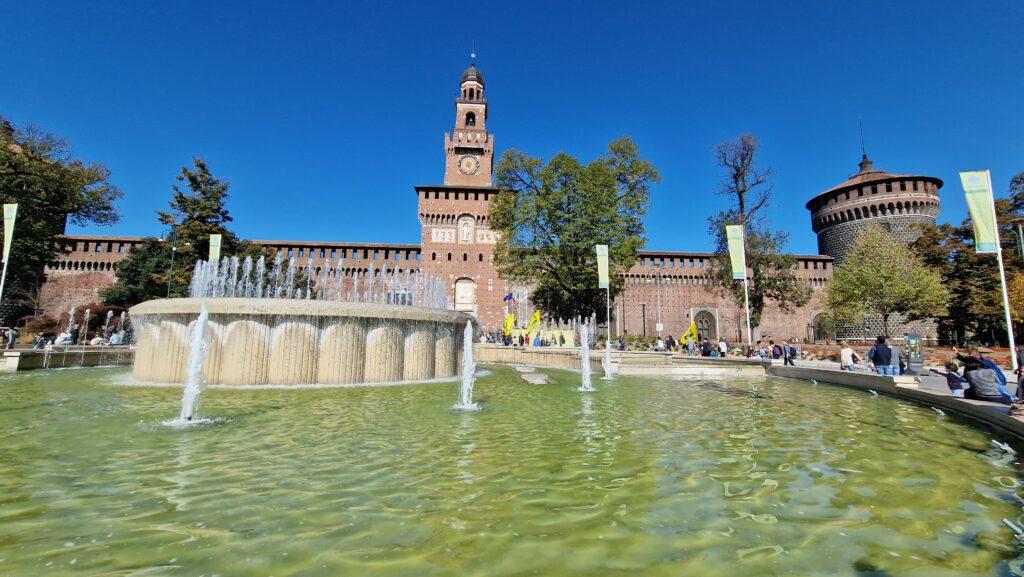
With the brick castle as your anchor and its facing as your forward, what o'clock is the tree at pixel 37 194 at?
The tree is roughly at 2 o'clock from the brick castle.

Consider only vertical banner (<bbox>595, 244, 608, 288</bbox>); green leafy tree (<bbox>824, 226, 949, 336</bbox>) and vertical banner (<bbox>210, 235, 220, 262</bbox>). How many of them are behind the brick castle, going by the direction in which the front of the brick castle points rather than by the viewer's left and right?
0

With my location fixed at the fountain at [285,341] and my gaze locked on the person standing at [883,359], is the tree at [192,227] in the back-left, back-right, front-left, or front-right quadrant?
back-left

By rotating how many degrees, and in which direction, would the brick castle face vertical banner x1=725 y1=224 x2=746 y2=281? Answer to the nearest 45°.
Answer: approximately 45° to its left

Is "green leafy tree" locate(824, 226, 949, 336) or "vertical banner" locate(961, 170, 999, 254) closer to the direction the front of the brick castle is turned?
the vertical banner

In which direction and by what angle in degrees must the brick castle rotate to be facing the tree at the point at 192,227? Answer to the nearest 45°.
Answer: approximately 45° to its right

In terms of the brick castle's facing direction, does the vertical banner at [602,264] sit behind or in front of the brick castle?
in front

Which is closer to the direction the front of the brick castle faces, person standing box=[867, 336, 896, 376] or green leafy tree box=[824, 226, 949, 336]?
the person standing

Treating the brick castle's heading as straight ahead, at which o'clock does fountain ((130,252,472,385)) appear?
The fountain is roughly at 12 o'clock from the brick castle.

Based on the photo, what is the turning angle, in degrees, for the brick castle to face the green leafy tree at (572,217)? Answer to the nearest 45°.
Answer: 0° — it already faces it

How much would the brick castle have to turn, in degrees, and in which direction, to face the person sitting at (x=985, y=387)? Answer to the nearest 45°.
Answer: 0° — it already faces them

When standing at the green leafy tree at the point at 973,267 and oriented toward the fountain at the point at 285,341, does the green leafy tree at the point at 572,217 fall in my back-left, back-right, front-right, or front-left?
front-right

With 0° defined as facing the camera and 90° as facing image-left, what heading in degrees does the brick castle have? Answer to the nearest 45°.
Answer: approximately 0°

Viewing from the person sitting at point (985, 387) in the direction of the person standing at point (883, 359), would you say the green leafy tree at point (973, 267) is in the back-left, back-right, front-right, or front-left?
front-right

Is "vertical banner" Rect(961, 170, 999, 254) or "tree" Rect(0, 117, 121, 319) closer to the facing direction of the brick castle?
the vertical banner

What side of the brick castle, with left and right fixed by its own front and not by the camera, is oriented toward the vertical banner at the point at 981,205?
front

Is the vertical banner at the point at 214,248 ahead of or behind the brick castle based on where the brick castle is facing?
ahead

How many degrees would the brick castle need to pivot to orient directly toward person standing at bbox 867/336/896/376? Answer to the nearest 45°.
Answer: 0° — it already faces them

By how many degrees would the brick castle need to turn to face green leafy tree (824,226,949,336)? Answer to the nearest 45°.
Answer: approximately 45° to its left

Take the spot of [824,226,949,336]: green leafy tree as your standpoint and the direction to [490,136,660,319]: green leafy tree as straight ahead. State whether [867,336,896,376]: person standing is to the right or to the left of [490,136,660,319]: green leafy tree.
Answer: left
